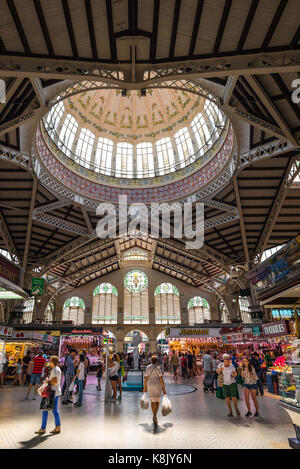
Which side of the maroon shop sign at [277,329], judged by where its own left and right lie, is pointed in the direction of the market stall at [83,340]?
right

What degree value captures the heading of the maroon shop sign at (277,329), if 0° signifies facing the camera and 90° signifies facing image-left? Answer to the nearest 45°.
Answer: approximately 45°
